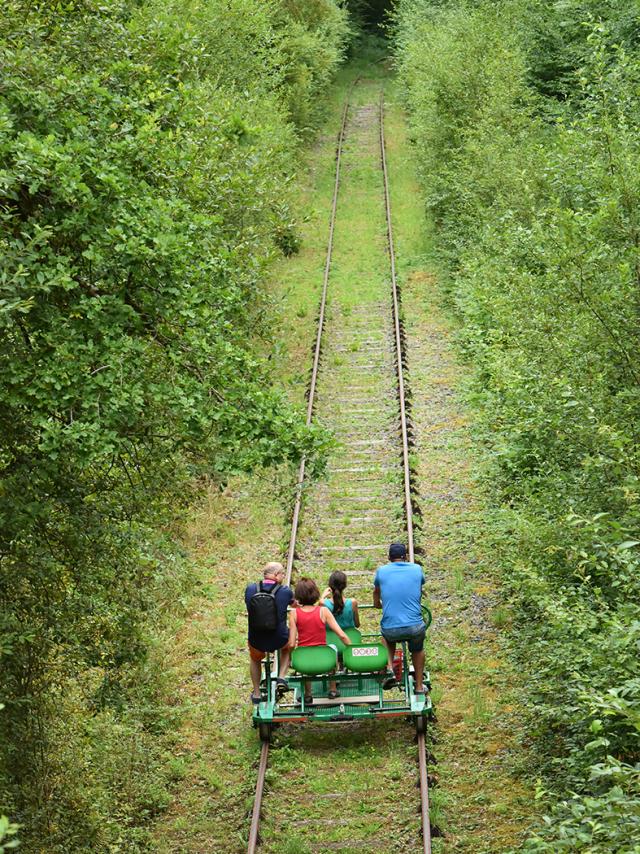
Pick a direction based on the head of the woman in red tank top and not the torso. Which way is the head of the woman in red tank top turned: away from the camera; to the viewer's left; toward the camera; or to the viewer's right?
away from the camera

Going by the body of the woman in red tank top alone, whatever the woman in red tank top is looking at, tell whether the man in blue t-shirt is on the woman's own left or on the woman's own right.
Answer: on the woman's own right

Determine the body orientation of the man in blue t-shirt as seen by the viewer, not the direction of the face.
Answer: away from the camera

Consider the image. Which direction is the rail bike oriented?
away from the camera

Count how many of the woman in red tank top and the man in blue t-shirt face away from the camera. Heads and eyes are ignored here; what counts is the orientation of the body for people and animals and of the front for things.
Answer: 2

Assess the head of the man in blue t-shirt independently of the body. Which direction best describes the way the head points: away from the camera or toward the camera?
away from the camera

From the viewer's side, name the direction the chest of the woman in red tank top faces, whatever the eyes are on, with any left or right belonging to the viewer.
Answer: facing away from the viewer

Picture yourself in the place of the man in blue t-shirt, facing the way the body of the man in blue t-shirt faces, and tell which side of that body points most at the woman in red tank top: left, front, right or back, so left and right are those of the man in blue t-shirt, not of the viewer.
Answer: left
